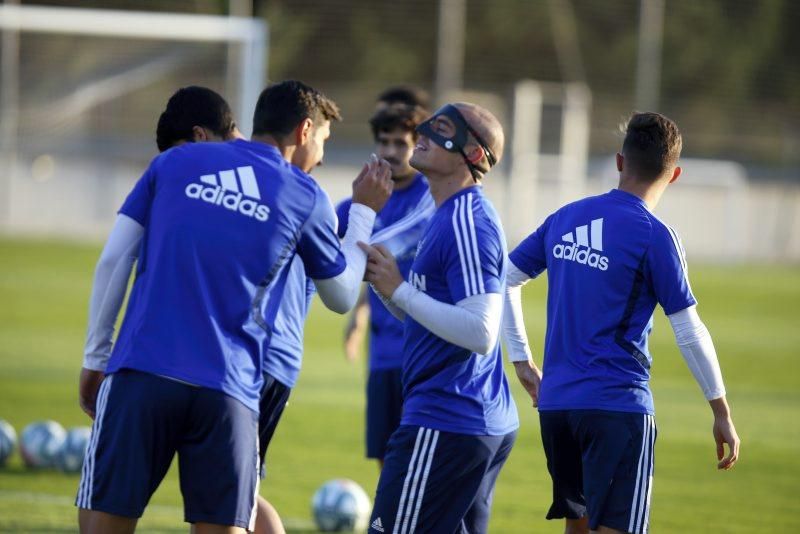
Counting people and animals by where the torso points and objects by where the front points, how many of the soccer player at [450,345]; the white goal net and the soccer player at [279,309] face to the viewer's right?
1

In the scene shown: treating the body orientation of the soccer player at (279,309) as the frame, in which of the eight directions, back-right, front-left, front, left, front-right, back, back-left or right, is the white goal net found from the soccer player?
left

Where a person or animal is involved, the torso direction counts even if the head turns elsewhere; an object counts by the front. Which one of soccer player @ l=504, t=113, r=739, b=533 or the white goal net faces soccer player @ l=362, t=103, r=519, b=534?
the white goal net

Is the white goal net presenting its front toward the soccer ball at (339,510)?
yes

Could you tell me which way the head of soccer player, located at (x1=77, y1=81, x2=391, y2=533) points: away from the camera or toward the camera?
away from the camera

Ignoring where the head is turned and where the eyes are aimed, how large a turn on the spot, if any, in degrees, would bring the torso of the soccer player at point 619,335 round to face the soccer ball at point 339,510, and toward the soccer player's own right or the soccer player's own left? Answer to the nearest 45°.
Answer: approximately 90° to the soccer player's own left

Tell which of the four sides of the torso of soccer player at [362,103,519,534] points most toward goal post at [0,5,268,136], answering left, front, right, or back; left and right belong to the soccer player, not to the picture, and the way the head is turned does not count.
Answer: right

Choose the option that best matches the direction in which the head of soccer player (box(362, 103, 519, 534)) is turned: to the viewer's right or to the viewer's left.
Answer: to the viewer's left

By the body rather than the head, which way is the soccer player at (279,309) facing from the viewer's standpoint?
to the viewer's right

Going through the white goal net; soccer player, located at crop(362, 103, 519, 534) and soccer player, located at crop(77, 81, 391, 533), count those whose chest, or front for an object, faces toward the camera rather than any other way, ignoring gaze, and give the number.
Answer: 1

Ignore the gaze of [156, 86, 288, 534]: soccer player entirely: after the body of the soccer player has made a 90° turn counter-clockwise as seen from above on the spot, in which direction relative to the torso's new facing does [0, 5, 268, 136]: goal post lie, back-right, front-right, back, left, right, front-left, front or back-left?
front

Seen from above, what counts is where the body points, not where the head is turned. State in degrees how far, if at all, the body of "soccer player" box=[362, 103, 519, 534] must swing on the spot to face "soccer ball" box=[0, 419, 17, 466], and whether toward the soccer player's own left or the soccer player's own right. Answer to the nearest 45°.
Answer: approximately 45° to the soccer player's own right

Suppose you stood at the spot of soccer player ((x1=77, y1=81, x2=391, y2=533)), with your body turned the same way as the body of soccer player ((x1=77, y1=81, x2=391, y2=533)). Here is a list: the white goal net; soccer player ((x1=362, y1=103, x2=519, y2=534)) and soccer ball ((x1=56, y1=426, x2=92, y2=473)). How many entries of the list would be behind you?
0

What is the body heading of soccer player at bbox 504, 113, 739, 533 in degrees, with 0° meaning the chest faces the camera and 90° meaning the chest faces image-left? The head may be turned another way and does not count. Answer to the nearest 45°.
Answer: approximately 225°

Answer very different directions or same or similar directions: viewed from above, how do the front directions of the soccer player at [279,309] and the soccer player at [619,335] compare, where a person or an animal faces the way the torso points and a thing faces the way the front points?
same or similar directions

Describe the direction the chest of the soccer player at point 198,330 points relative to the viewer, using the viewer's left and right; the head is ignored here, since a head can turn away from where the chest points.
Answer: facing away from the viewer and to the right of the viewer

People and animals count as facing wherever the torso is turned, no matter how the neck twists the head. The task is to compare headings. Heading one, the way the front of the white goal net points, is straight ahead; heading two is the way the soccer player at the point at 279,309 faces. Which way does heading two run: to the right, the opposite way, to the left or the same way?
to the left

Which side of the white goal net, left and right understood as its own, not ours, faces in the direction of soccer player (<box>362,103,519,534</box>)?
front

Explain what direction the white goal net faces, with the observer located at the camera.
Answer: facing the viewer

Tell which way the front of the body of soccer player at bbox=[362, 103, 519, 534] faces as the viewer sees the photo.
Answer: to the viewer's left
